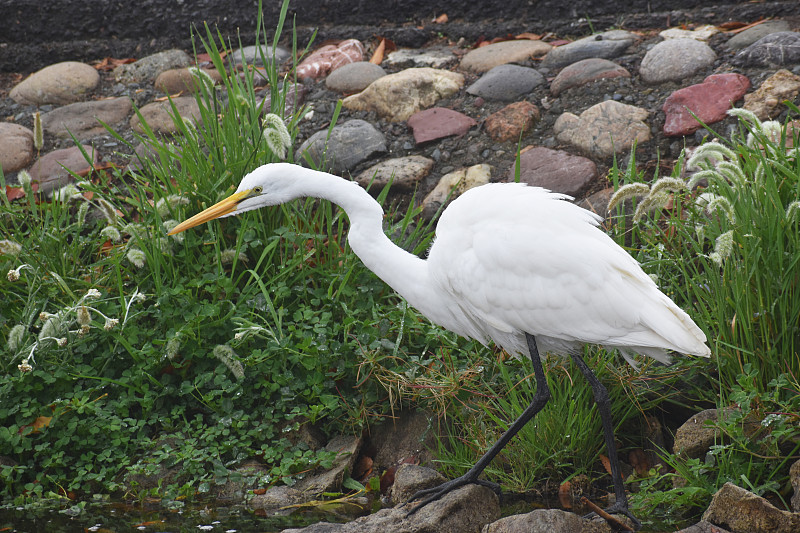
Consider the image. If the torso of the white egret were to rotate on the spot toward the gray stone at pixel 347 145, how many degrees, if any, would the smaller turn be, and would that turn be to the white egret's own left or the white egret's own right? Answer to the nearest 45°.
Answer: approximately 90° to the white egret's own right

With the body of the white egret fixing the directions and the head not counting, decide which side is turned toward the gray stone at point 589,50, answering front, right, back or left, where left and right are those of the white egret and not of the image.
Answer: right

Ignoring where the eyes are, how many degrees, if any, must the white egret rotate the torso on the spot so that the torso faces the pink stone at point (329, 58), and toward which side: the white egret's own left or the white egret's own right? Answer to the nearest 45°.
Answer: approximately 90° to the white egret's own right

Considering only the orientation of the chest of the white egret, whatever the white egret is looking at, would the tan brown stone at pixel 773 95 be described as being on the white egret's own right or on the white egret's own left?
on the white egret's own right

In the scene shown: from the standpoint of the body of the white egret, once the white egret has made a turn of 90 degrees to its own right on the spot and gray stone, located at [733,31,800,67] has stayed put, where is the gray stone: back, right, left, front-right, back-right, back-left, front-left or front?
front-right

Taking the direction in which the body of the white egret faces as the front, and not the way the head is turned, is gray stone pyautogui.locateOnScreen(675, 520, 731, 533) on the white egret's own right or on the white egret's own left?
on the white egret's own left

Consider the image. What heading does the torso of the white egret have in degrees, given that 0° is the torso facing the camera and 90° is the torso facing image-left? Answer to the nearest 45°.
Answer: approximately 90°

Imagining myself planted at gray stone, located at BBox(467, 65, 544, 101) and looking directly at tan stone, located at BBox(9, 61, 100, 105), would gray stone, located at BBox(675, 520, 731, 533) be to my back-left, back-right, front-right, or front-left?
back-left

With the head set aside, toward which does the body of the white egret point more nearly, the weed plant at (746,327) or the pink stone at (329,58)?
the pink stone

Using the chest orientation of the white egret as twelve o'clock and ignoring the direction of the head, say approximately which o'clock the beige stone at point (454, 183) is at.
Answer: The beige stone is roughly at 3 o'clock from the white egret.

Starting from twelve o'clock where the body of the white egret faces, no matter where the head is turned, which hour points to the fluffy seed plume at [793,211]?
The fluffy seed plume is roughly at 6 o'clock from the white egret.

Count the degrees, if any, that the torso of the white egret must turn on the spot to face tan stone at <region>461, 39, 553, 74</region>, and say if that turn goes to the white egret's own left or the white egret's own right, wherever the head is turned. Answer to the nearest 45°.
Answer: approximately 90° to the white egret's own right

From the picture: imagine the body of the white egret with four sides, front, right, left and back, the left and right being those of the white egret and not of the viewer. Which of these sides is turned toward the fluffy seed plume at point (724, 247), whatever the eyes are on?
back

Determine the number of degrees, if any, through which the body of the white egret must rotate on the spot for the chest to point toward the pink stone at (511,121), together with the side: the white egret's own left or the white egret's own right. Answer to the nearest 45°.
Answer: approximately 90° to the white egret's own right

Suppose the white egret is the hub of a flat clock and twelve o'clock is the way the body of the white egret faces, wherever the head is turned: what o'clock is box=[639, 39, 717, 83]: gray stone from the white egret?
The gray stone is roughly at 4 o'clock from the white egret.

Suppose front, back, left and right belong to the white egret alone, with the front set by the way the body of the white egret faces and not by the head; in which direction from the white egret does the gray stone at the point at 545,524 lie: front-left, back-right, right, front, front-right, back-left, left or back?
left
